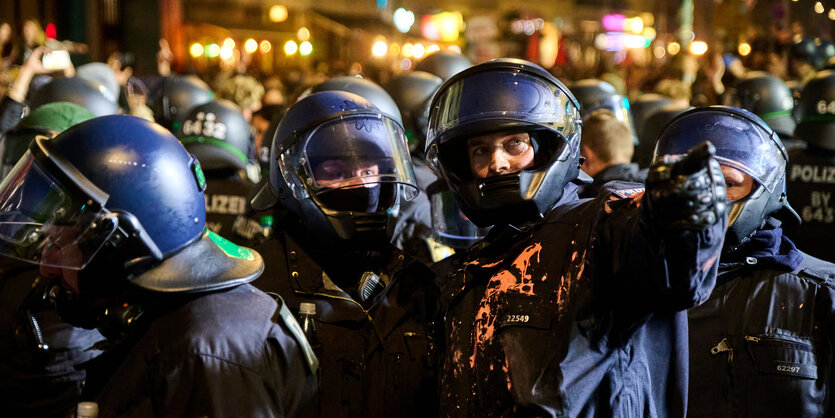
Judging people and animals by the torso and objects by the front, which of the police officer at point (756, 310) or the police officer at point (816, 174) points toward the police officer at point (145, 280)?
the police officer at point (756, 310)

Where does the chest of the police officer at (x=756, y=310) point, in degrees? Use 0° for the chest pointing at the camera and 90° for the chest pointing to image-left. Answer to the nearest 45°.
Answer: approximately 45°

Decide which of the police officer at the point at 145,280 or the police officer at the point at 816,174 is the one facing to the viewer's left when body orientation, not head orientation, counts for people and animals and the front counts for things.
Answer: the police officer at the point at 145,280

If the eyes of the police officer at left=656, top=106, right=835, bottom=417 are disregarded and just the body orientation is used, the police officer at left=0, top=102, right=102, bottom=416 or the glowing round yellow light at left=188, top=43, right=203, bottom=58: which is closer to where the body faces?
the police officer

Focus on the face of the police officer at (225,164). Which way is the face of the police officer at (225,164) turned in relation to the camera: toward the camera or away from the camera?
away from the camera

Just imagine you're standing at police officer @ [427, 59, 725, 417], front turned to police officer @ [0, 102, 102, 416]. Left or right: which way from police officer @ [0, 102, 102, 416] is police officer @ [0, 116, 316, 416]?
left

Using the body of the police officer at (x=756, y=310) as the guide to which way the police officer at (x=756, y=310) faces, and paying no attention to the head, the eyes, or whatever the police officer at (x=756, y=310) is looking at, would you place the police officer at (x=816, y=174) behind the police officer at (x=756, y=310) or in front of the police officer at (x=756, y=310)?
behind

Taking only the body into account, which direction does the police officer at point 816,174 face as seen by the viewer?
away from the camera

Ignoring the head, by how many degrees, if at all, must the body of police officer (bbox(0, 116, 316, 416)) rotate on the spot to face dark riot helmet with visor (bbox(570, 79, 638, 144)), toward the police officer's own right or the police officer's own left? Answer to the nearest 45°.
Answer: approximately 135° to the police officer's own right

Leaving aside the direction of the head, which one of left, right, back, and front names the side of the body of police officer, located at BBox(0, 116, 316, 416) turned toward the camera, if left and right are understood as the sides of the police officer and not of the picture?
left

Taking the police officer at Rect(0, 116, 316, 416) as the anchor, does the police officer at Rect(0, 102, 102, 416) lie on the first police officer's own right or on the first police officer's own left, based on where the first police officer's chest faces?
on the first police officer's own right
